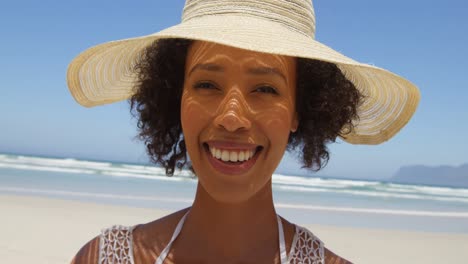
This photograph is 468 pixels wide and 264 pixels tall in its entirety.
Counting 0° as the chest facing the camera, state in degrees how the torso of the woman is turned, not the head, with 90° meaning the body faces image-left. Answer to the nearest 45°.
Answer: approximately 0°
